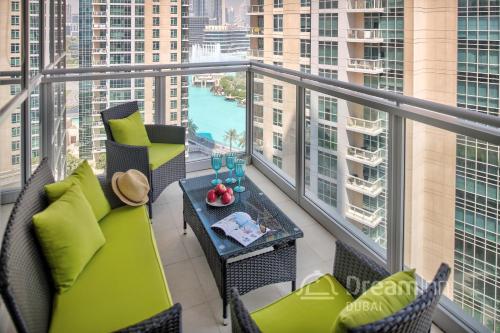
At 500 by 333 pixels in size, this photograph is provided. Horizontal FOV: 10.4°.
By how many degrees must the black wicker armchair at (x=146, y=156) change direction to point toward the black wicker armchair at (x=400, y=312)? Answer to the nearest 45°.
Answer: approximately 45° to its right

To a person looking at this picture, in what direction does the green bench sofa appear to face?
facing to the right of the viewer

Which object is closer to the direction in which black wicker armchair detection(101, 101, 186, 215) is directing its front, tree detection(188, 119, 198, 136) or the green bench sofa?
the green bench sofa

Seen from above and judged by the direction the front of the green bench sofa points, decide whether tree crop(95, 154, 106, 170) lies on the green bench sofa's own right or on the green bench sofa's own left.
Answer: on the green bench sofa's own left

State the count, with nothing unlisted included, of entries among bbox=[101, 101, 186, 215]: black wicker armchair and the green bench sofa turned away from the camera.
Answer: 0

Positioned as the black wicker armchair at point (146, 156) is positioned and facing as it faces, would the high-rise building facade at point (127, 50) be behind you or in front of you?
behind

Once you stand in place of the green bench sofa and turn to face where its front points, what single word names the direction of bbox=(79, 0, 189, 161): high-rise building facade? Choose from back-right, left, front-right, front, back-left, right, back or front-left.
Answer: left

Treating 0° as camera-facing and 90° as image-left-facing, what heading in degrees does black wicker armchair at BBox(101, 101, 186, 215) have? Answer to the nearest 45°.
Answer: approximately 315°
